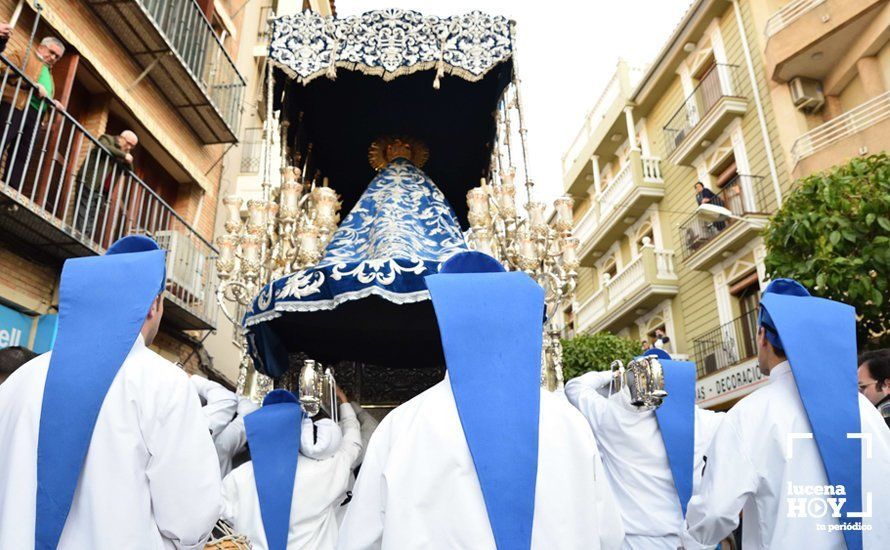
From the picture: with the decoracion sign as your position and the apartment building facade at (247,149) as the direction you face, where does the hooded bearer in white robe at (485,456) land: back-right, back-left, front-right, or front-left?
front-left

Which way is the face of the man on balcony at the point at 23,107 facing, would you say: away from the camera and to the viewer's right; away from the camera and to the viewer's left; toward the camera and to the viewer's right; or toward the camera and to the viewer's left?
toward the camera and to the viewer's right

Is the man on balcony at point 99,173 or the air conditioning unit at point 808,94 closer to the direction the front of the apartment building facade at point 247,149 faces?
the air conditioning unit

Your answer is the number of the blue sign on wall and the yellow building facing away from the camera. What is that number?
0

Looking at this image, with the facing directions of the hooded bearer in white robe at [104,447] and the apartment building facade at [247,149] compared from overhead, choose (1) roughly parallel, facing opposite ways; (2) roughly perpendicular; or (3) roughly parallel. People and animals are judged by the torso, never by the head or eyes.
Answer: roughly perpendicular

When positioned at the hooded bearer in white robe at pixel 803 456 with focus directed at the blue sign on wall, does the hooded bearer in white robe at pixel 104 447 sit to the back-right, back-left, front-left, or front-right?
front-left

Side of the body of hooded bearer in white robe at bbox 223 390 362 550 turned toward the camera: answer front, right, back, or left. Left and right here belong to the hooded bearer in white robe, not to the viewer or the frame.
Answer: back

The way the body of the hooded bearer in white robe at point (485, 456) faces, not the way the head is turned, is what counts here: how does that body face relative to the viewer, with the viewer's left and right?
facing away from the viewer

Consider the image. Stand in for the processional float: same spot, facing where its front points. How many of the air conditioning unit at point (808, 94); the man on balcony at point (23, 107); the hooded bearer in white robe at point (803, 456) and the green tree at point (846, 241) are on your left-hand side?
1

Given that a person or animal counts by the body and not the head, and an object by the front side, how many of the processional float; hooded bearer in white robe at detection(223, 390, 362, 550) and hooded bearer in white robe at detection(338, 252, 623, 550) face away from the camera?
3

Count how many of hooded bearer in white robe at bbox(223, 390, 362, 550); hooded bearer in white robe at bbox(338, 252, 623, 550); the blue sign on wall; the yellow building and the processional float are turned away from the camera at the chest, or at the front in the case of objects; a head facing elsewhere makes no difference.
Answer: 3

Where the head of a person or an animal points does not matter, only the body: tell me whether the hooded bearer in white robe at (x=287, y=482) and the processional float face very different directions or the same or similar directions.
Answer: same or similar directions

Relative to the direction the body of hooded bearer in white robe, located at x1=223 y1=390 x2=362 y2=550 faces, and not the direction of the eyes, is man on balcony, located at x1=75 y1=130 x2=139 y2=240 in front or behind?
in front

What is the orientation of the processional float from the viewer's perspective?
away from the camera

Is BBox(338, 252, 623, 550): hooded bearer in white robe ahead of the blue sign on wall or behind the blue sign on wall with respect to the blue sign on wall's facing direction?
ahead

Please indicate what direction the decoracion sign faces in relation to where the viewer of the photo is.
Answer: facing the viewer and to the left of the viewer

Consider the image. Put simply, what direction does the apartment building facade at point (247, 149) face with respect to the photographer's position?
facing the viewer and to the right of the viewer

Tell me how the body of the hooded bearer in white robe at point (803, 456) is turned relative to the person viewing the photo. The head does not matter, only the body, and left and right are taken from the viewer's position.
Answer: facing away from the viewer and to the left of the viewer

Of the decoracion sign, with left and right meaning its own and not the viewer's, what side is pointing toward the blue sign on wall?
front
